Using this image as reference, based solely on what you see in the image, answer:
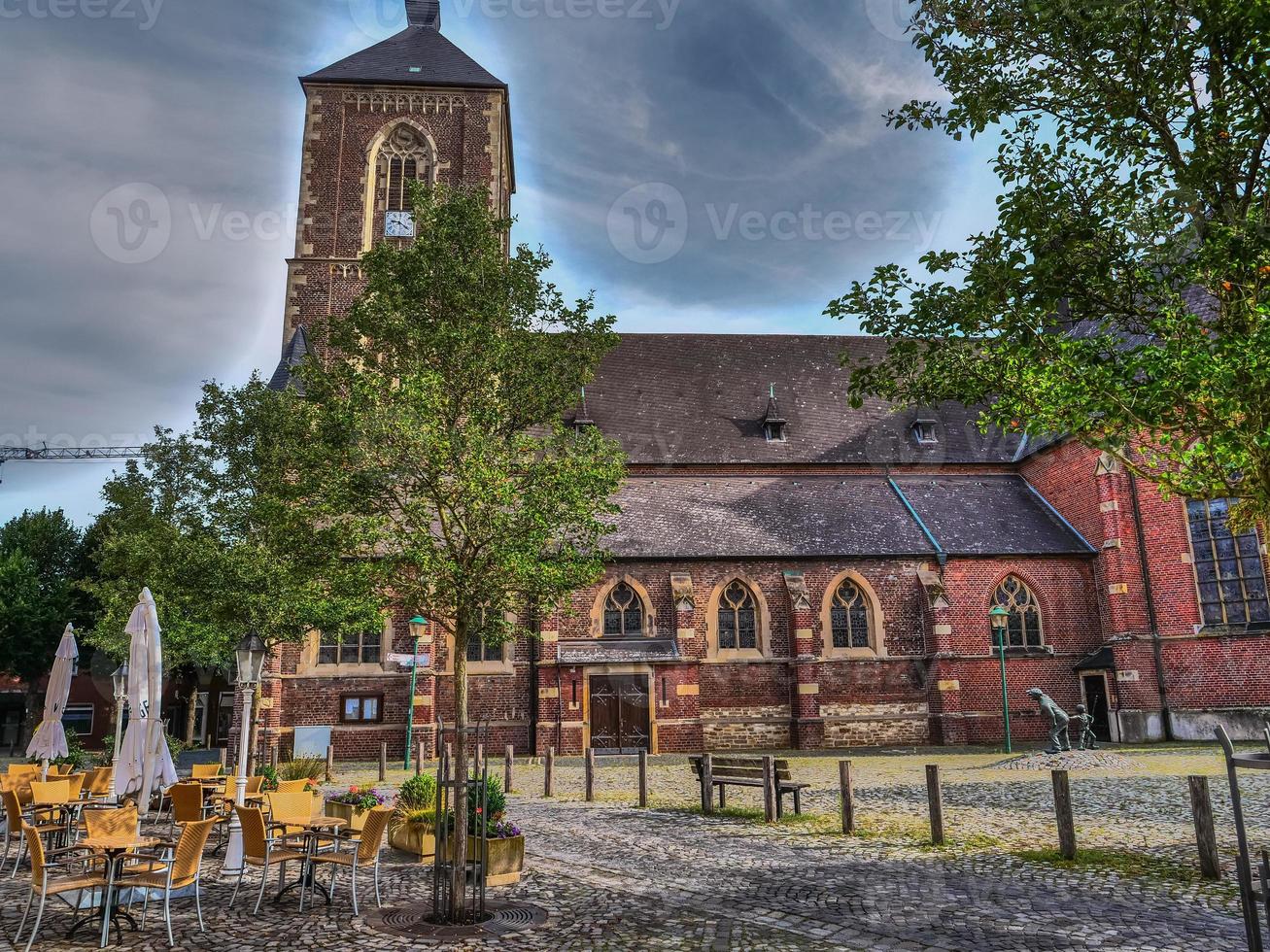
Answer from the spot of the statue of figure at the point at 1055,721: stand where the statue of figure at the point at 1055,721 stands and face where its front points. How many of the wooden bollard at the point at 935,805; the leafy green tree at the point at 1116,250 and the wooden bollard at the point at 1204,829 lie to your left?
3

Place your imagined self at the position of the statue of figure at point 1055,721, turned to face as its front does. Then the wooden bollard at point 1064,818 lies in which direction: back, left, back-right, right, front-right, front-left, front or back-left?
left

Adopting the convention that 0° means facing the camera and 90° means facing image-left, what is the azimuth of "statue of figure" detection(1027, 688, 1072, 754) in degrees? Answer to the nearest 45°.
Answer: approximately 90°

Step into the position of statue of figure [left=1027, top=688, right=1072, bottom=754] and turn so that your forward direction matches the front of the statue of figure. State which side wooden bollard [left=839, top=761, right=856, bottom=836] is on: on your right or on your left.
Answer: on your left

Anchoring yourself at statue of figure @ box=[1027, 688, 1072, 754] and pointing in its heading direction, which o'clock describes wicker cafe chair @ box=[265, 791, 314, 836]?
The wicker cafe chair is roughly at 10 o'clock from the statue of figure.

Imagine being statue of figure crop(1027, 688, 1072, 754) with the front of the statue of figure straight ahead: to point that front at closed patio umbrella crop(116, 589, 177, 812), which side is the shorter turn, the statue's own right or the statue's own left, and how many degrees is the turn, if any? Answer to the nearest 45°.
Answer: approximately 45° to the statue's own left

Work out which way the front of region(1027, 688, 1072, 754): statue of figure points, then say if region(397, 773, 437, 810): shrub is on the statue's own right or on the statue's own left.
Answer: on the statue's own left

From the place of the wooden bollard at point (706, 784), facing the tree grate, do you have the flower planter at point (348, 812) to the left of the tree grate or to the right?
right

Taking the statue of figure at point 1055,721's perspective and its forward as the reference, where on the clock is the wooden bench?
The wooden bench is roughly at 10 o'clock from the statue of figure.

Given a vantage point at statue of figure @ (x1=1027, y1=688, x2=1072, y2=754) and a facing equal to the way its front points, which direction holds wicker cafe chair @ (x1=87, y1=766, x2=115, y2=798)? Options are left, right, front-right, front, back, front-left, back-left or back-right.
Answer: front-left

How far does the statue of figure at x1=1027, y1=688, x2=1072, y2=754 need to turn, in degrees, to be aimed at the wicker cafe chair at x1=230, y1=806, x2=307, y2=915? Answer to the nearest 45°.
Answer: approximately 45° to its left

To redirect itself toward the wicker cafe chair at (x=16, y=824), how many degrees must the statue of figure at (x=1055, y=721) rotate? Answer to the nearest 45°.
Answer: approximately 45° to its left

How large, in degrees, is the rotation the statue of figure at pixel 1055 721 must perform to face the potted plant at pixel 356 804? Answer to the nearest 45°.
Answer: approximately 45° to its left

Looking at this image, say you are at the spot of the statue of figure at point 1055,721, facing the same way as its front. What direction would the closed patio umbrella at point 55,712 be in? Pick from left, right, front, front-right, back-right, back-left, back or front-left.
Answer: front-left

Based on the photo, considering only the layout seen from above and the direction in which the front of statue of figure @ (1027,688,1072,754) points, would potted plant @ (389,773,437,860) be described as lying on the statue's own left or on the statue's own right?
on the statue's own left

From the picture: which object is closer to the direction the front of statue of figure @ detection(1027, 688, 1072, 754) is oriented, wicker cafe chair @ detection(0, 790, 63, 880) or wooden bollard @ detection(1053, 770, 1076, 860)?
the wicker cafe chair

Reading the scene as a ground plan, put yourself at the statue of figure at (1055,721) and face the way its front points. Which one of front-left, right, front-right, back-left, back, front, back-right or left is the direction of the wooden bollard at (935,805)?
left
